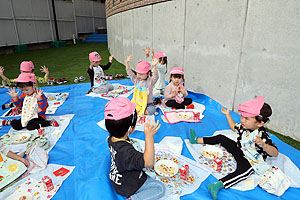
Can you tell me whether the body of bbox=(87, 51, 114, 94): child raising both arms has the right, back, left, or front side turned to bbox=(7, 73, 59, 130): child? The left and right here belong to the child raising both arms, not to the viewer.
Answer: right

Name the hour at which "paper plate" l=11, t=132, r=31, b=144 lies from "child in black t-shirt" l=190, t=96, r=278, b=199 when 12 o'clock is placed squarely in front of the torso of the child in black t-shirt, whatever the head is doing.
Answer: The paper plate is roughly at 1 o'clock from the child in black t-shirt.

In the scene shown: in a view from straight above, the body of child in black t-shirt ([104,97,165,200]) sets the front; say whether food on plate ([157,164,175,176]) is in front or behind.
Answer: in front

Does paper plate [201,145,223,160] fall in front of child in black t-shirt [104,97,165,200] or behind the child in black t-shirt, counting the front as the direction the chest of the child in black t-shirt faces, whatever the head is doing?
in front

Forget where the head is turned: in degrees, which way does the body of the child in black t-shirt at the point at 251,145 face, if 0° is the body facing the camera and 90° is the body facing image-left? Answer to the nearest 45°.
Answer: approximately 45°

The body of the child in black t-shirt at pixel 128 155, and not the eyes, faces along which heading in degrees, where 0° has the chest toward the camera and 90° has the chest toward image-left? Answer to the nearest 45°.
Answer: approximately 225°

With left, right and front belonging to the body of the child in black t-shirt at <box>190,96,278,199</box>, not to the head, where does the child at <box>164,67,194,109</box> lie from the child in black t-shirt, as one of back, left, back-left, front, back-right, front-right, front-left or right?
right

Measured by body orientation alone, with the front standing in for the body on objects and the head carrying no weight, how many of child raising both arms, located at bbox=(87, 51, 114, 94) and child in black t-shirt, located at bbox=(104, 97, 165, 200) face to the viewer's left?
0

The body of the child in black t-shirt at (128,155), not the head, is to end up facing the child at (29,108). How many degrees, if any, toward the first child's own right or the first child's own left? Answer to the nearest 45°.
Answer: approximately 90° to the first child's own left

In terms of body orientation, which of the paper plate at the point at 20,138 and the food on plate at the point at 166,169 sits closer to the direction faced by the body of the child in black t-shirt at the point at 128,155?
the food on plate

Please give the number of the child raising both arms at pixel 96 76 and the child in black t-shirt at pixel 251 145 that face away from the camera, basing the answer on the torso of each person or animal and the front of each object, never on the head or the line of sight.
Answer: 0

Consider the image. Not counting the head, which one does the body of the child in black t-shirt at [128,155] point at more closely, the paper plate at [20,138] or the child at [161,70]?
the child

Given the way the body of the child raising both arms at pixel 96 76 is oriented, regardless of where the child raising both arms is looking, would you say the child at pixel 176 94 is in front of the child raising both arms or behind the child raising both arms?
in front

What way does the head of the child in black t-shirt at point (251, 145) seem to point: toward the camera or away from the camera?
toward the camera
